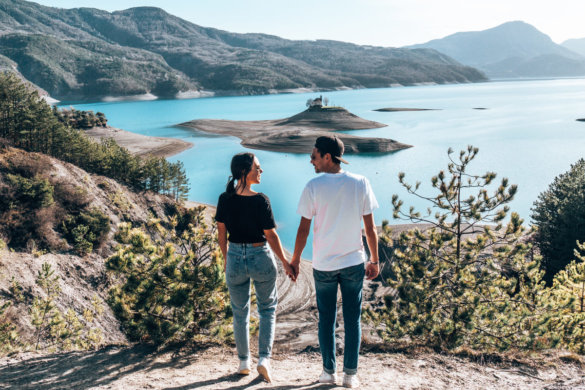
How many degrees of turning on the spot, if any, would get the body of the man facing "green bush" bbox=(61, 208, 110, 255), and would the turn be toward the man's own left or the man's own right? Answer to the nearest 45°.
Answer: approximately 45° to the man's own left

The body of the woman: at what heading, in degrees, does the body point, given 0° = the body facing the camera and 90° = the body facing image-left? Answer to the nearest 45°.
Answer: approximately 180°

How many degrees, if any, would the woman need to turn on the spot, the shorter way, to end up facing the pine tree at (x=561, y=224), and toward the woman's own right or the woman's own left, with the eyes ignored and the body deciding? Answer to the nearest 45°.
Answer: approximately 45° to the woman's own right

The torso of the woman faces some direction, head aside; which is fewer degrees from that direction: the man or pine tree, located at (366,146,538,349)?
the pine tree

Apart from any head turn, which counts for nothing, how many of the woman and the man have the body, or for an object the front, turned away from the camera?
2

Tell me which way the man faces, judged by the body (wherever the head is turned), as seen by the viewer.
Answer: away from the camera

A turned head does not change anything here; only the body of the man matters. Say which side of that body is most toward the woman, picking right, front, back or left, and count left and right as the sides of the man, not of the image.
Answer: left

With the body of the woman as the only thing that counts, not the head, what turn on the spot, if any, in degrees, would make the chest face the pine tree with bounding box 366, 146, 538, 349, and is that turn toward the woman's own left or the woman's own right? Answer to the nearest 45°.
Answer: approximately 45° to the woman's own right
